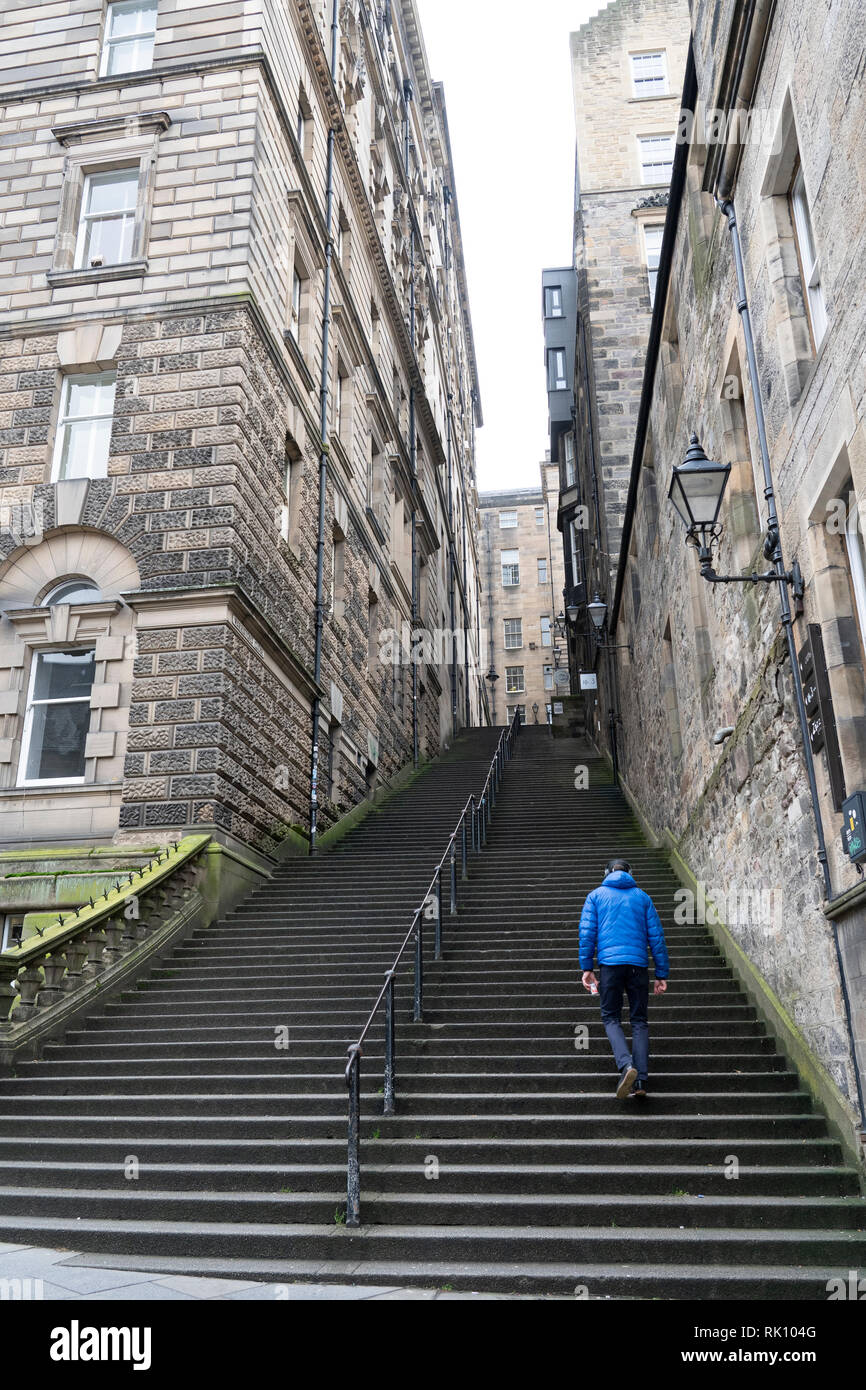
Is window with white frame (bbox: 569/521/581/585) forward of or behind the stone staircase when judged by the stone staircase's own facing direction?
behind

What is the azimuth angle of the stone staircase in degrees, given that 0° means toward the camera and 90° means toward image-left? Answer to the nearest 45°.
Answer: approximately 0°
